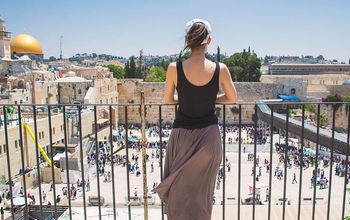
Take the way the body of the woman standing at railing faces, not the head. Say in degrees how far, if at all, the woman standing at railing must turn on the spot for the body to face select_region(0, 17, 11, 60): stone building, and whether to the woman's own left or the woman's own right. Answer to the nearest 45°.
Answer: approximately 45° to the woman's own left

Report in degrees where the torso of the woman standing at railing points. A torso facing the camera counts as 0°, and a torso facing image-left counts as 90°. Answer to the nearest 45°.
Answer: approximately 180°

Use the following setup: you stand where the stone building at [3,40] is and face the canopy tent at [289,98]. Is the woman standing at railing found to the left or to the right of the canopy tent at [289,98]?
right

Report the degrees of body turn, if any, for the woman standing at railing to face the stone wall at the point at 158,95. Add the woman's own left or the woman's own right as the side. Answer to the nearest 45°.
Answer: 0° — they already face it

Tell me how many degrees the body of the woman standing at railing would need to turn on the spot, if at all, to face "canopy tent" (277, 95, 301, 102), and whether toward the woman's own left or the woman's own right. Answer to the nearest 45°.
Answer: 0° — they already face it

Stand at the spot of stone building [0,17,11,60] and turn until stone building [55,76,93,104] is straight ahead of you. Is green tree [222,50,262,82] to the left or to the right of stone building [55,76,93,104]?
left
